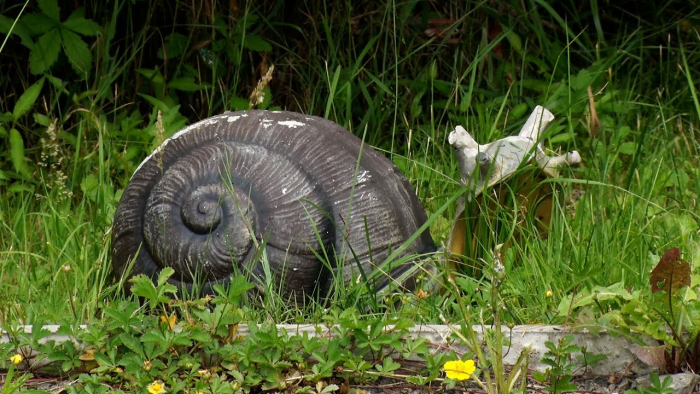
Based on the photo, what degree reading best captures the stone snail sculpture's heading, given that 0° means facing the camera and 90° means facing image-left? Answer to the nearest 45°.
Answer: approximately 270°

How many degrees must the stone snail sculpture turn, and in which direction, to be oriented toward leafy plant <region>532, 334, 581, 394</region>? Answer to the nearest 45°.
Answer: approximately 45° to its right

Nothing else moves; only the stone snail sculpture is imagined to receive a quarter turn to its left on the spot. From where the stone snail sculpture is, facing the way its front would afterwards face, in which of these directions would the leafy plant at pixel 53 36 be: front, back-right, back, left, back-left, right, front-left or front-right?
front-left

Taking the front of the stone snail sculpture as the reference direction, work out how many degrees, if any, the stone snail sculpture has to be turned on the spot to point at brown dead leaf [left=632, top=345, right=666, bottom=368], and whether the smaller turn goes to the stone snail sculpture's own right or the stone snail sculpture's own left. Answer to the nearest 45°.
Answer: approximately 45° to the stone snail sculpture's own right

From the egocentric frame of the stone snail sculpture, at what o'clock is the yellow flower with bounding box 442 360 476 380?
The yellow flower is roughly at 2 o'clock from the stone snail sculpture.
